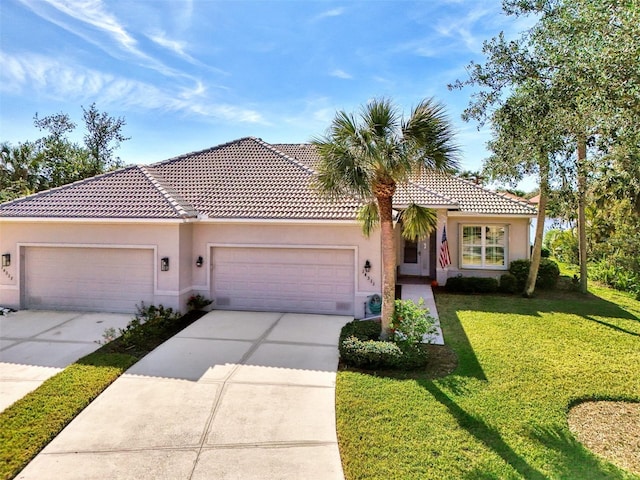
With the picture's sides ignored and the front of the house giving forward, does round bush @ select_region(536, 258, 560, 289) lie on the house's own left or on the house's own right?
on the house's own left

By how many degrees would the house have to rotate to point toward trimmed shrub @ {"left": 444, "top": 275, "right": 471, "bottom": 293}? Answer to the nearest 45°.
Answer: approximately 90° to its left

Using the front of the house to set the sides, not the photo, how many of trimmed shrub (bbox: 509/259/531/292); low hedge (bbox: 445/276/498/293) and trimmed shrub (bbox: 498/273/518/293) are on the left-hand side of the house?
3

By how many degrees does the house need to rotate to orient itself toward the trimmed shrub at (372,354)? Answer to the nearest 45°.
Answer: approximately 45° to its left

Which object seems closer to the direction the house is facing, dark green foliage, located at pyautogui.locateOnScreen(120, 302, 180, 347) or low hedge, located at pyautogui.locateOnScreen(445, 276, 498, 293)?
the dark green foliage

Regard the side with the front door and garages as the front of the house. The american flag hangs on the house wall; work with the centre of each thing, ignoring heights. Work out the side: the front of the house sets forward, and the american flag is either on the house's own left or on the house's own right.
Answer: on the house's own left

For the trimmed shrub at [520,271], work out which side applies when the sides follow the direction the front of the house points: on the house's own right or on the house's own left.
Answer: on the house's own left

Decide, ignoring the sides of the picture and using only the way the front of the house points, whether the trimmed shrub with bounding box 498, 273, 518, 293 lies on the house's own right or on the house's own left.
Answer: on the house's own left

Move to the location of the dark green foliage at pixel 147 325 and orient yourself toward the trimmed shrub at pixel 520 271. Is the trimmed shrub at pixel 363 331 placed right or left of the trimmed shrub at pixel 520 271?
right

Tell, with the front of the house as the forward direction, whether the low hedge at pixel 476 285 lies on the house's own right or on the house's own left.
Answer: on the house's own left

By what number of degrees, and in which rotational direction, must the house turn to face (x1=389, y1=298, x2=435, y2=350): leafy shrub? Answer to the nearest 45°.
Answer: approximately 45° to its left

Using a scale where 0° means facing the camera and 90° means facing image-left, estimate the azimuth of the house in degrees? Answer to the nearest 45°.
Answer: approximately 0°
